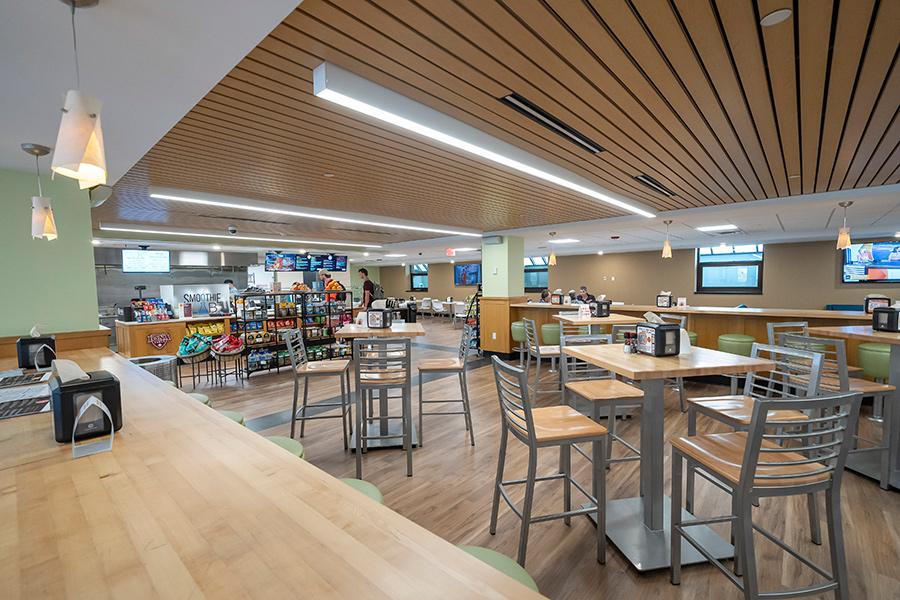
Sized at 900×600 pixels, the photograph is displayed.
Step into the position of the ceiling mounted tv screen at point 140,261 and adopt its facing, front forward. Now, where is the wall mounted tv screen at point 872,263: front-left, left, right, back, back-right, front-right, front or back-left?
front-left

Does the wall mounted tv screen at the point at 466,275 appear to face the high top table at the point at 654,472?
yes

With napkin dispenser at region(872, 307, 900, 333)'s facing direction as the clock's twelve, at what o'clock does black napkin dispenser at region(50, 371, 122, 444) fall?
The black napkin dispenser is roughly at 11 o'clock from the napkin dispenser.

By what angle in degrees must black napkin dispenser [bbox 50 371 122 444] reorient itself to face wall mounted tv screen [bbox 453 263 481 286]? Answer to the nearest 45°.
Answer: approximately 90° to its left

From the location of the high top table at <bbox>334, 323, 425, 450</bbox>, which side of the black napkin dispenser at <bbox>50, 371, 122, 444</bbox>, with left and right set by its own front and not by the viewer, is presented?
left

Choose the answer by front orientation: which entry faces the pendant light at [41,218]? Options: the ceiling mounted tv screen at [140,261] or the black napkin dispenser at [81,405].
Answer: the ceiling mounted tv screen

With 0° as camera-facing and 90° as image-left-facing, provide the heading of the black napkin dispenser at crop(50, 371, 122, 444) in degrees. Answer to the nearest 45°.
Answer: approximately 315°

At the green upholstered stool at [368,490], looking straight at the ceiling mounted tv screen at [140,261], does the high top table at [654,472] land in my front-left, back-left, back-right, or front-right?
back-right

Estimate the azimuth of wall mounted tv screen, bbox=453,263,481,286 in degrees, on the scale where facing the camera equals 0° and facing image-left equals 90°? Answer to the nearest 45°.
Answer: approximately 0°

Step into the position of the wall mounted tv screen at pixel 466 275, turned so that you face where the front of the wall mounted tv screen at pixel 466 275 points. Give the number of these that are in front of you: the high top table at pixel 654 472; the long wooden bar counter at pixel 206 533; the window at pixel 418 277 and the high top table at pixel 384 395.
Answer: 3

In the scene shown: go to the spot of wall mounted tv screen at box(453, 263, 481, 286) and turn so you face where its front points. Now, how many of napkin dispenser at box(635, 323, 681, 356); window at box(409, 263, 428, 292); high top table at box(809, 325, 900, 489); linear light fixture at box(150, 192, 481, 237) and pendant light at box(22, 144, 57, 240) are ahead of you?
4

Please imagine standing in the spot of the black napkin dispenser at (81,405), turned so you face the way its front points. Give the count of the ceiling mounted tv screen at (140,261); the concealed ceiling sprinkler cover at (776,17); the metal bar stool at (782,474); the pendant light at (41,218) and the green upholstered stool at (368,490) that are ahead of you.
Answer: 3

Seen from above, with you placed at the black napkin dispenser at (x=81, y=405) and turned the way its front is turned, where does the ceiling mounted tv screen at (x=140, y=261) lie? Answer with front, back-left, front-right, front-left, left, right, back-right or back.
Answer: back-left

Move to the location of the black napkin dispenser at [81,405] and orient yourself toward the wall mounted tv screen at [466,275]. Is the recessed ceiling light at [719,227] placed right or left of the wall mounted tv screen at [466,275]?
right
